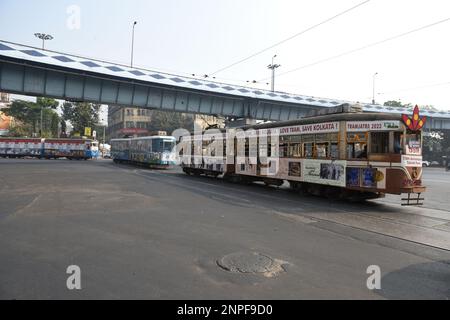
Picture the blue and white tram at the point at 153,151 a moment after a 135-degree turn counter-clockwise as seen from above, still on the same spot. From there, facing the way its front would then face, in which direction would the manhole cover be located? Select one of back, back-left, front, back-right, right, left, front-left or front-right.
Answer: back
